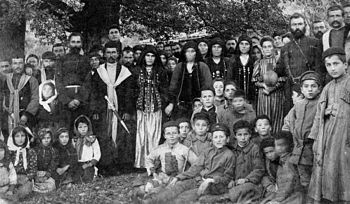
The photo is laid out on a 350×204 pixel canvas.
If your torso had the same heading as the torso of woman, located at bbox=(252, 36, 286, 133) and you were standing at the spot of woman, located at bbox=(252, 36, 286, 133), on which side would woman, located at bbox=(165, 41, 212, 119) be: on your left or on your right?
on your right

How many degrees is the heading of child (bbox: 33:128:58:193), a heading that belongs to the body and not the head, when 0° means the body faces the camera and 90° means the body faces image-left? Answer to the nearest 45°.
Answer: approximately 0°

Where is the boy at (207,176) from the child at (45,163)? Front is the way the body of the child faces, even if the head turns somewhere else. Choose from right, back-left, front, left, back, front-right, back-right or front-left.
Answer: front-left

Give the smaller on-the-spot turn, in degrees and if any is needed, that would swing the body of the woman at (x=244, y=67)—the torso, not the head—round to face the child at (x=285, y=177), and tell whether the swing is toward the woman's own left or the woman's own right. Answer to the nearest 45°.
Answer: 0° — they already face them
